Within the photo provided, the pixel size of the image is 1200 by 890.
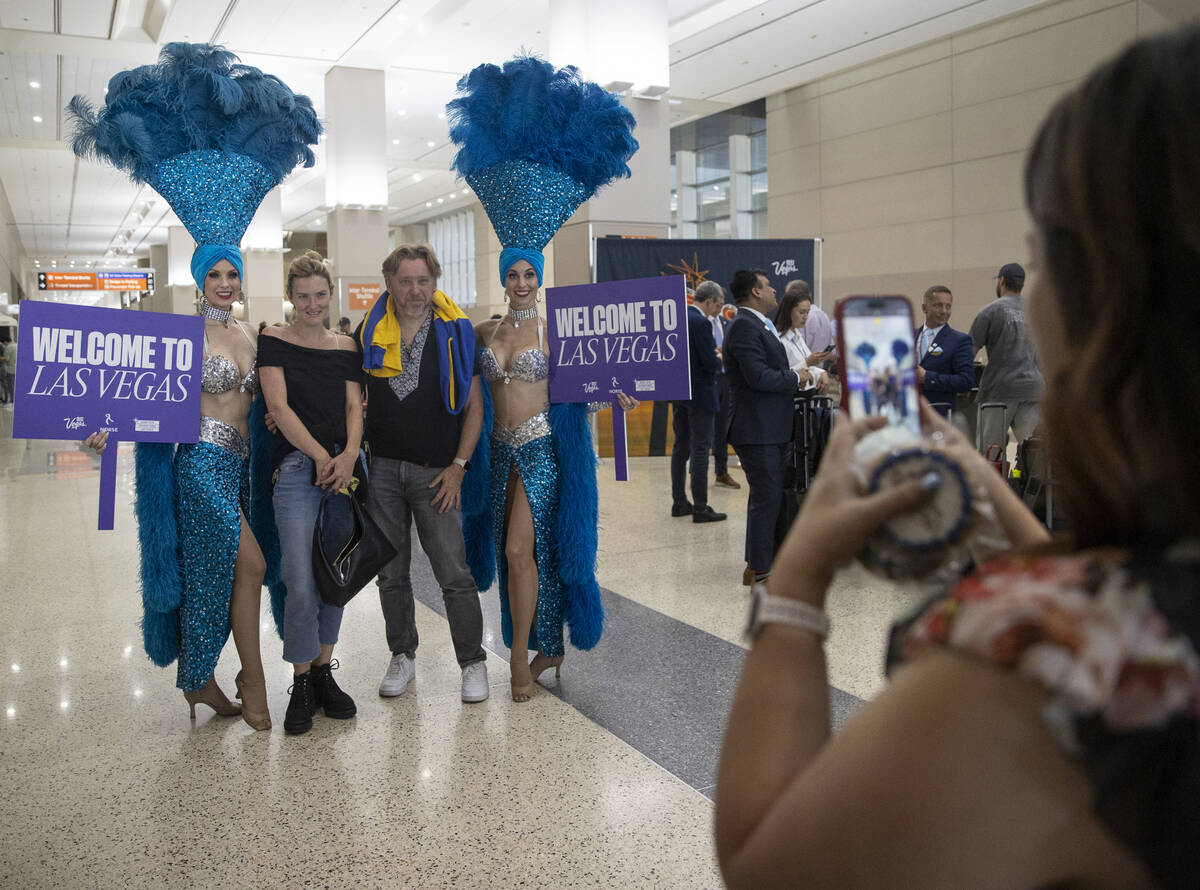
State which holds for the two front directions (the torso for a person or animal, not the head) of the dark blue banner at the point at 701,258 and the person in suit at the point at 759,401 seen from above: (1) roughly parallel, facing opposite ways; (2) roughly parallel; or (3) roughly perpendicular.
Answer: roughly perpendicular

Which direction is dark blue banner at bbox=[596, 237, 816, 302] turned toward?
toward the camera

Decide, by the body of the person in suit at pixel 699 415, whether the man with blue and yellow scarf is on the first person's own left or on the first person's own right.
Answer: on the first person's own right

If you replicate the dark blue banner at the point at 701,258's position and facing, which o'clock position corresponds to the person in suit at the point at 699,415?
The person in suit is roughly at 12 o'clock from the dark blue banner.

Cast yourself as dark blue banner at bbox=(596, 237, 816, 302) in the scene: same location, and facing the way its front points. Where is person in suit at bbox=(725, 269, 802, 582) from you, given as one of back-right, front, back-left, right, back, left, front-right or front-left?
front

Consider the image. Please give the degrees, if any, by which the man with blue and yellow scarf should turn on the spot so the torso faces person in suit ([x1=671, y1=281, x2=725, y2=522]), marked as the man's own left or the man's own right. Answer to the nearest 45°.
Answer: approximately 135° to the man's own left

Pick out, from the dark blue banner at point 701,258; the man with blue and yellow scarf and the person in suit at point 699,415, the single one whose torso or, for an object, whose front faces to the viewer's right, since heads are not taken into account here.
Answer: the person in suit

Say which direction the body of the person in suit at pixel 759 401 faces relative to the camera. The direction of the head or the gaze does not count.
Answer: to the viewer's right

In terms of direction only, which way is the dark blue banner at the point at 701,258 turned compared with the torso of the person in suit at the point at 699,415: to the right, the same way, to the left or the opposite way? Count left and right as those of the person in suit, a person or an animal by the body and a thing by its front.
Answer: to the right

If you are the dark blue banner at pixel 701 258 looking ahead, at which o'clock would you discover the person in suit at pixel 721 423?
The person in suit is roughly at 12 o'clock from the dark blue banner.

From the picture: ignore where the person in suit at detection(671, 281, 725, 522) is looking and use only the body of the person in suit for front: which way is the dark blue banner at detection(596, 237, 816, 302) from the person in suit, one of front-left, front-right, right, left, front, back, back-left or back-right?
left
